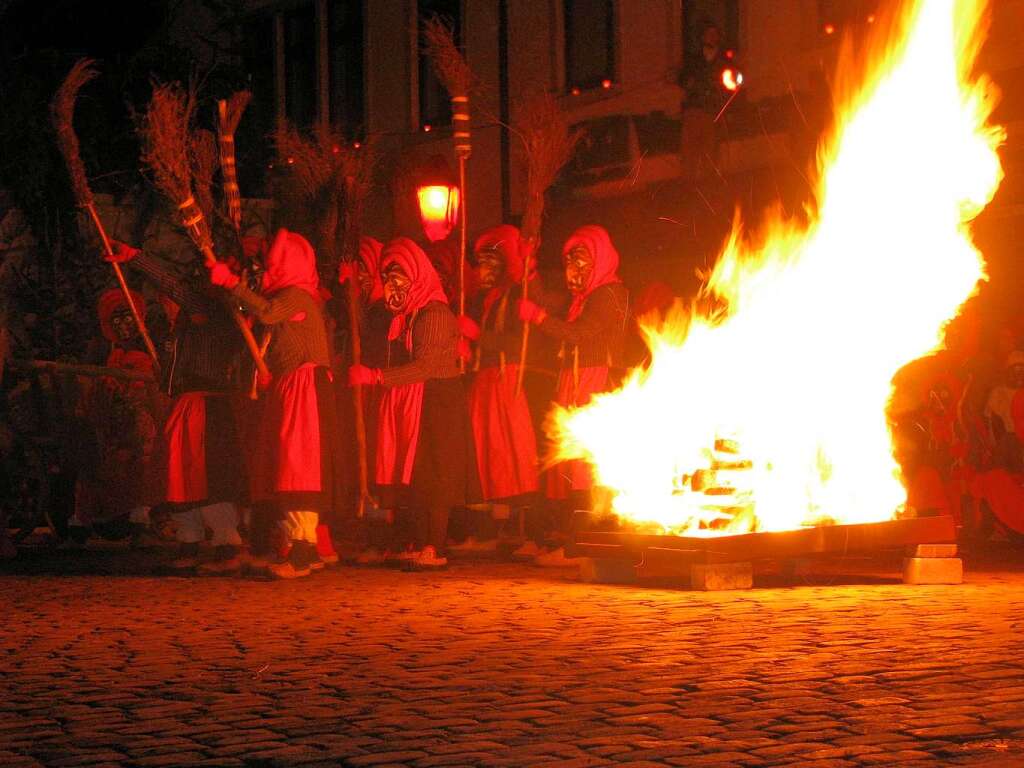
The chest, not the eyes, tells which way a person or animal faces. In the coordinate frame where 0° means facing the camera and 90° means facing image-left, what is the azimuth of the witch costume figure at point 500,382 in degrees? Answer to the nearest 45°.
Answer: approximately 45°

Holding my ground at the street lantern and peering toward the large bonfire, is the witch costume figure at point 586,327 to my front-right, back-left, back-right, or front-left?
front-right

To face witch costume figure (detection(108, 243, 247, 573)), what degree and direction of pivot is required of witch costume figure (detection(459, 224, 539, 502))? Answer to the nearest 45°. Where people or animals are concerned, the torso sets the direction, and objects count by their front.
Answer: approximately 45° to its right

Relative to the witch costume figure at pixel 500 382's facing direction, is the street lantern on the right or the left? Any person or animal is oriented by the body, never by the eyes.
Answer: on its right

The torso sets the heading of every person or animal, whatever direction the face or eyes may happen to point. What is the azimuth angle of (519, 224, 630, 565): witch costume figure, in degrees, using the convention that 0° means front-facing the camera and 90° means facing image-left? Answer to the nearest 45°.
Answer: approximately 45°

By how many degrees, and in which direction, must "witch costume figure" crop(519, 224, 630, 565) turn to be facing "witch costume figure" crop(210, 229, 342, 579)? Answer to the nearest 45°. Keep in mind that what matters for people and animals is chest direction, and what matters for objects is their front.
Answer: approximately 45° to its right

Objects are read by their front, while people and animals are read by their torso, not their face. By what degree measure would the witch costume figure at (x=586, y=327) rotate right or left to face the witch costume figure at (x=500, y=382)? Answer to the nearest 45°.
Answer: approximately 90° to its right

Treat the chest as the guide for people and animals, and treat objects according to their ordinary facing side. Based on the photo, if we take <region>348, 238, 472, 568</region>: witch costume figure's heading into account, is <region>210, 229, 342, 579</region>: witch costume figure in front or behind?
in front

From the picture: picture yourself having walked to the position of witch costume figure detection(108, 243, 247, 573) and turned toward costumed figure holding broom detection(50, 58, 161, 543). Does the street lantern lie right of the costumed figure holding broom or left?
right

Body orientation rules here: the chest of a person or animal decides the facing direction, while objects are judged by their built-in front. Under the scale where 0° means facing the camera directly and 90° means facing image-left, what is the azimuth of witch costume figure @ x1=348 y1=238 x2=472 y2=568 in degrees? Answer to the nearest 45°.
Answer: approximately 90°

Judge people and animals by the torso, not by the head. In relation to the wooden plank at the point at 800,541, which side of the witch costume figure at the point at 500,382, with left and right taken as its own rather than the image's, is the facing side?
left

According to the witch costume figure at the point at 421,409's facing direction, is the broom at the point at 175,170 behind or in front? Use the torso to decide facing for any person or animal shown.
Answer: in front

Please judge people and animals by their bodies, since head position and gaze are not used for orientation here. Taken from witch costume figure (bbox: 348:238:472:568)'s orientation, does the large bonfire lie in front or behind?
behind
